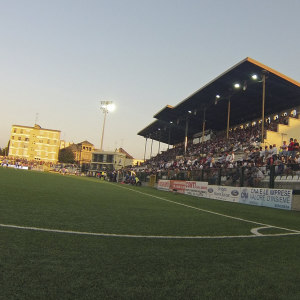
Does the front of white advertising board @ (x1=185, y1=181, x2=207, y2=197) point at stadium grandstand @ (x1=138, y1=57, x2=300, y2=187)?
no

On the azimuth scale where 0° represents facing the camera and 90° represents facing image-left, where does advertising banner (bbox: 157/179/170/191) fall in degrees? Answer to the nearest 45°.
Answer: approximately 45°

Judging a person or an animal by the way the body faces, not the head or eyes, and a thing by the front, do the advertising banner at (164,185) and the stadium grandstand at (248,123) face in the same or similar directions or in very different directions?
same or similar directions

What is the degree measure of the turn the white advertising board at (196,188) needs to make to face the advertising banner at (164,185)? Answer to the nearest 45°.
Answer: approximately 90° to its right

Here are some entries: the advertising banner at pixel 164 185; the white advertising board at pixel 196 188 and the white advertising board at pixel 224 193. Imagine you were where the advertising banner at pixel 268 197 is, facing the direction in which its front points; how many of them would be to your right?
3

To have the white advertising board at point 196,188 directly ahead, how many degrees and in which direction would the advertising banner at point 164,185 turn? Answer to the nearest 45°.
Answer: approximately 45° to its left

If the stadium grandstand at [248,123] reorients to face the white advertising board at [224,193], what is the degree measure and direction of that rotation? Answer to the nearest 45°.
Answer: approximately 45° to its left

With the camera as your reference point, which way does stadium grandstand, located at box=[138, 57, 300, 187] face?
facing the viewer and to the left of the viewer

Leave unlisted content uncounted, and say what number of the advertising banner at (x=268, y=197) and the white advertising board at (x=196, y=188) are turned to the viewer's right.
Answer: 0

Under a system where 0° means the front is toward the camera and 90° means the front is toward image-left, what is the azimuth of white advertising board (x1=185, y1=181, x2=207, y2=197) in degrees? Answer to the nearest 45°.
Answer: approximately 45°

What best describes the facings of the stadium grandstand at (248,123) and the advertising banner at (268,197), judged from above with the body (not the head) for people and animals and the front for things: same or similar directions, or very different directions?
same or similar directions

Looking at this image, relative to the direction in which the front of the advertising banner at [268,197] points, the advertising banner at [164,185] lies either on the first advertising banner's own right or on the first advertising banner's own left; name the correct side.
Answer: on the first advertising banner's own right

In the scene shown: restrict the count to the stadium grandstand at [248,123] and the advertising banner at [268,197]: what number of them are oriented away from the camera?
0

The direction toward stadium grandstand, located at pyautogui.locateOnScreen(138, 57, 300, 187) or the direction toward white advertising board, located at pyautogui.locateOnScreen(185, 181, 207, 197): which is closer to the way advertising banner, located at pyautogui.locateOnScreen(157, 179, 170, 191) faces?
the white advertising board

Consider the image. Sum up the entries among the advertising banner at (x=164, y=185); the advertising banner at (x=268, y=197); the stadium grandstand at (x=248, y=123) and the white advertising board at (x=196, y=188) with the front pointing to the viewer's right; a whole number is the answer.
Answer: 0

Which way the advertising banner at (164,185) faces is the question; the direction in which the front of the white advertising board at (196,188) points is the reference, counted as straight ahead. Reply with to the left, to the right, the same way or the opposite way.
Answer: the same way

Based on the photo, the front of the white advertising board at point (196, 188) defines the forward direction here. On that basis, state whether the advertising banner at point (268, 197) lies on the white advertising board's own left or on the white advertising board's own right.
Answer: on the white advertising board's own left
